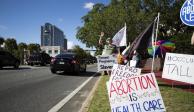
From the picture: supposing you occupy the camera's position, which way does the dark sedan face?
facing away from the viewer and to the right of the viewer

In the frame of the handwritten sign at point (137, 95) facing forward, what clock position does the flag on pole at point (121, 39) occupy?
The flag on pole is roughly at 6 o'clock from the handwritten sign.

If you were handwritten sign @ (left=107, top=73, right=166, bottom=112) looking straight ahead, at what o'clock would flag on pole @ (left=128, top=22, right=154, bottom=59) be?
The flag on pole is roughly at 6 o'clock from the handwritten sign.

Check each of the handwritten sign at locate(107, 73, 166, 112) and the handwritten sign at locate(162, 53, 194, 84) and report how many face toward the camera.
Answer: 2

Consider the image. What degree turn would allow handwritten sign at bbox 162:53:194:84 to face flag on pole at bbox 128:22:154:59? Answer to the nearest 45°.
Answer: approximately 90° to its right

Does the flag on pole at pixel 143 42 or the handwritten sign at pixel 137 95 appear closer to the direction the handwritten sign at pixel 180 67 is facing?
the handwritten sign
